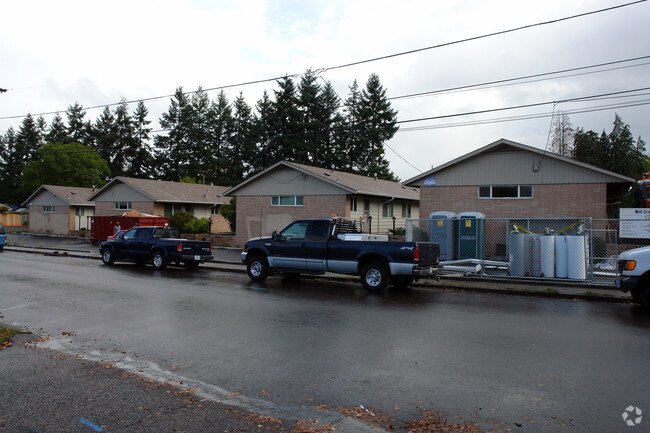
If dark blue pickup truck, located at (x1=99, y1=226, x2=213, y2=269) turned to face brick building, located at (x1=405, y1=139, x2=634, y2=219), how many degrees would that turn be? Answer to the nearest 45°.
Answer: approximately 135° to its right

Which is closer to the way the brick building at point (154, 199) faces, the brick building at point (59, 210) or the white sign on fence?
the white sign on fence

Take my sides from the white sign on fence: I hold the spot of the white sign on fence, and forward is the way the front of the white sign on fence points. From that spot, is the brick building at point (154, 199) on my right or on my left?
on my right

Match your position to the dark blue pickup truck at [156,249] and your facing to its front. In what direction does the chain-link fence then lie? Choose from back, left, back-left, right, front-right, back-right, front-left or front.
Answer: back

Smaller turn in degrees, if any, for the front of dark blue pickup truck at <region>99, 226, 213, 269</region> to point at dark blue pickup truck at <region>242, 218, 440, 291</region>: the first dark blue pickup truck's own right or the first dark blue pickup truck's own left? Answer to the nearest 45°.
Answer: approximately 180°

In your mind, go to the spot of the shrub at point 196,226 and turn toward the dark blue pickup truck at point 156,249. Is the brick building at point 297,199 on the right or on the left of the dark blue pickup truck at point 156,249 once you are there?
left
